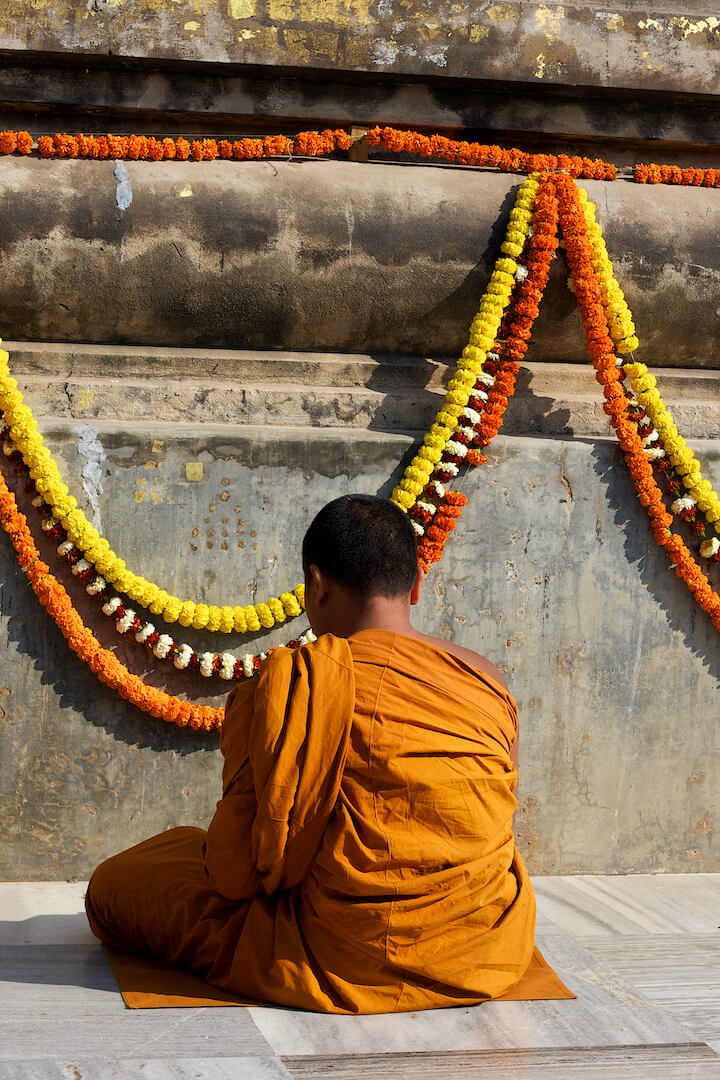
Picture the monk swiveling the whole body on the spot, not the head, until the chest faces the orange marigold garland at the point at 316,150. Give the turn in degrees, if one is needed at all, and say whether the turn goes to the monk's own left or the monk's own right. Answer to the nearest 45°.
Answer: approximately 45° to the monk's own right

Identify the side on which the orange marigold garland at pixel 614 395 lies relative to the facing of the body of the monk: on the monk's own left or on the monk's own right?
on the monk's own right

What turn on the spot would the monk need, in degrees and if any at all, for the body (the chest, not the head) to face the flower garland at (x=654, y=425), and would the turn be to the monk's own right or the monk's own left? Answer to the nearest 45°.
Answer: approximately 90° to the monk's own right

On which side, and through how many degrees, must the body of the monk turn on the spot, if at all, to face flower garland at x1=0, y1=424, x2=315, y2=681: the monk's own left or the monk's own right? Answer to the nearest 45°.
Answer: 0° — they already face it

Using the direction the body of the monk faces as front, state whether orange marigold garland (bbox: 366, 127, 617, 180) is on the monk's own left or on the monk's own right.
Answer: on the monk's own right

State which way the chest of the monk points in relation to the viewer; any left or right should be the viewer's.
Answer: facing away from the viewer and to the left of the viewer

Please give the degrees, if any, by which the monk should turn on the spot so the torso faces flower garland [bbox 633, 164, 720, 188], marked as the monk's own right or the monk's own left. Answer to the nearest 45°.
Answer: approximately 90° to the monk's own right

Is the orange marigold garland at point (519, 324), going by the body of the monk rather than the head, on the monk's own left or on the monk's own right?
on the monk's own right

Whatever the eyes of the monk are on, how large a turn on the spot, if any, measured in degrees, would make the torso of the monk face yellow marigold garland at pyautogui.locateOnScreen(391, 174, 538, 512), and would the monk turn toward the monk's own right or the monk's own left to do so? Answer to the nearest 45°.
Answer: approximately 45° to the monk's own right
